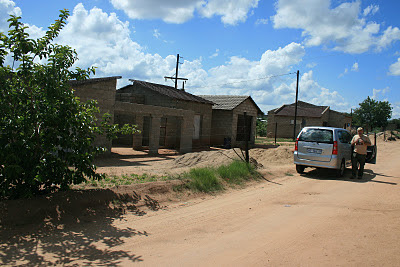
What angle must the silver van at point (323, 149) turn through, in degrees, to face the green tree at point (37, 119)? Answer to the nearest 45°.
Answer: approximately 180°

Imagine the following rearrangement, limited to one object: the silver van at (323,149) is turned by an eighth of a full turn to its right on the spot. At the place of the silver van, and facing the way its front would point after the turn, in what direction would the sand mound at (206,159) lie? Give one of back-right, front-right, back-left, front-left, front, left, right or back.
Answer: back

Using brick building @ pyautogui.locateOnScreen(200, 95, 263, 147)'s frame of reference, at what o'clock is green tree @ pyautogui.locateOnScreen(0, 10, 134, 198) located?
The green tree is roughly at 2 o'clock from the brick building.

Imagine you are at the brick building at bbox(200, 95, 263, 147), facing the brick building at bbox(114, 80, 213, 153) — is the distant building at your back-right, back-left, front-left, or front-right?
back-right

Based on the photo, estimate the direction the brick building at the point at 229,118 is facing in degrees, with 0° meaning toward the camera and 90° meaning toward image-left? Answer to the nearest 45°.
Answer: approximately 315°

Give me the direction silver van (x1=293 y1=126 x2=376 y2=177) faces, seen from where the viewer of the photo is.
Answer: facing away from the viewer and to the right of the viewer
